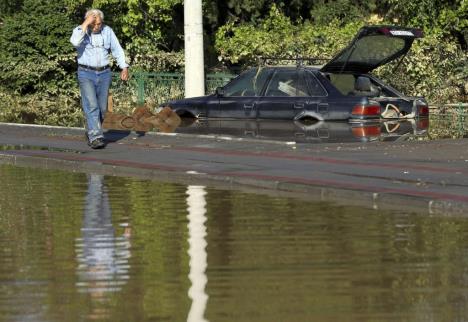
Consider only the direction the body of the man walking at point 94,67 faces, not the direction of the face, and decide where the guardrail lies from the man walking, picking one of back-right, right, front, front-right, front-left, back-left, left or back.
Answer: back

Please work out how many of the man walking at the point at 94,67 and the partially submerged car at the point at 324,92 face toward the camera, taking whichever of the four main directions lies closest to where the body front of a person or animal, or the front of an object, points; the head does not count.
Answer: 1

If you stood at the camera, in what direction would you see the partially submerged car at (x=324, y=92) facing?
facing away from the viewer and to the left of the viewer

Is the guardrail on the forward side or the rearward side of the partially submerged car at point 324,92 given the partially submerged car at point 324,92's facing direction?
on the forward side

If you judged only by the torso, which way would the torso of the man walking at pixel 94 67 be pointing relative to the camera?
toward the camera

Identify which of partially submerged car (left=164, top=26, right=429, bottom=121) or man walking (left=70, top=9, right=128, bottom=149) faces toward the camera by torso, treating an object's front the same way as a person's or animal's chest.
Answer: the man walking

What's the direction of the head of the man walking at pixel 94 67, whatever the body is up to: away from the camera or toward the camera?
toward the camera

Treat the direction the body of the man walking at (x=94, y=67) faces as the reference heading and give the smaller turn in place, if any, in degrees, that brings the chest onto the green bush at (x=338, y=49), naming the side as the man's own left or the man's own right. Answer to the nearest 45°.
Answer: approximately 135° to the man's own left

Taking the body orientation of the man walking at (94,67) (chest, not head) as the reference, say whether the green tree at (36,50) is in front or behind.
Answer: behind

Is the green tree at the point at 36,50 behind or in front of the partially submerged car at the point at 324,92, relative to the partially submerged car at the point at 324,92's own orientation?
in front
